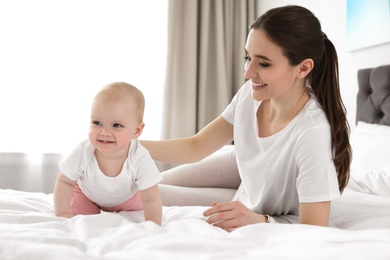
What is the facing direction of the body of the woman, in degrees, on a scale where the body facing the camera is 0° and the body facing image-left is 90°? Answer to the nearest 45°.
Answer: approximately 45°

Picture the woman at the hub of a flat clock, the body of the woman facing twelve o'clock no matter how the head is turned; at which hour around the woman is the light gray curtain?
The light gray curtain is roughly at 4 o'clock from the woman.

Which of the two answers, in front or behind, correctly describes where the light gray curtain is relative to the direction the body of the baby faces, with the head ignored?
behind

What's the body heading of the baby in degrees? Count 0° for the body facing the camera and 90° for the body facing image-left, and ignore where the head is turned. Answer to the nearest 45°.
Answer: approximately 0°
